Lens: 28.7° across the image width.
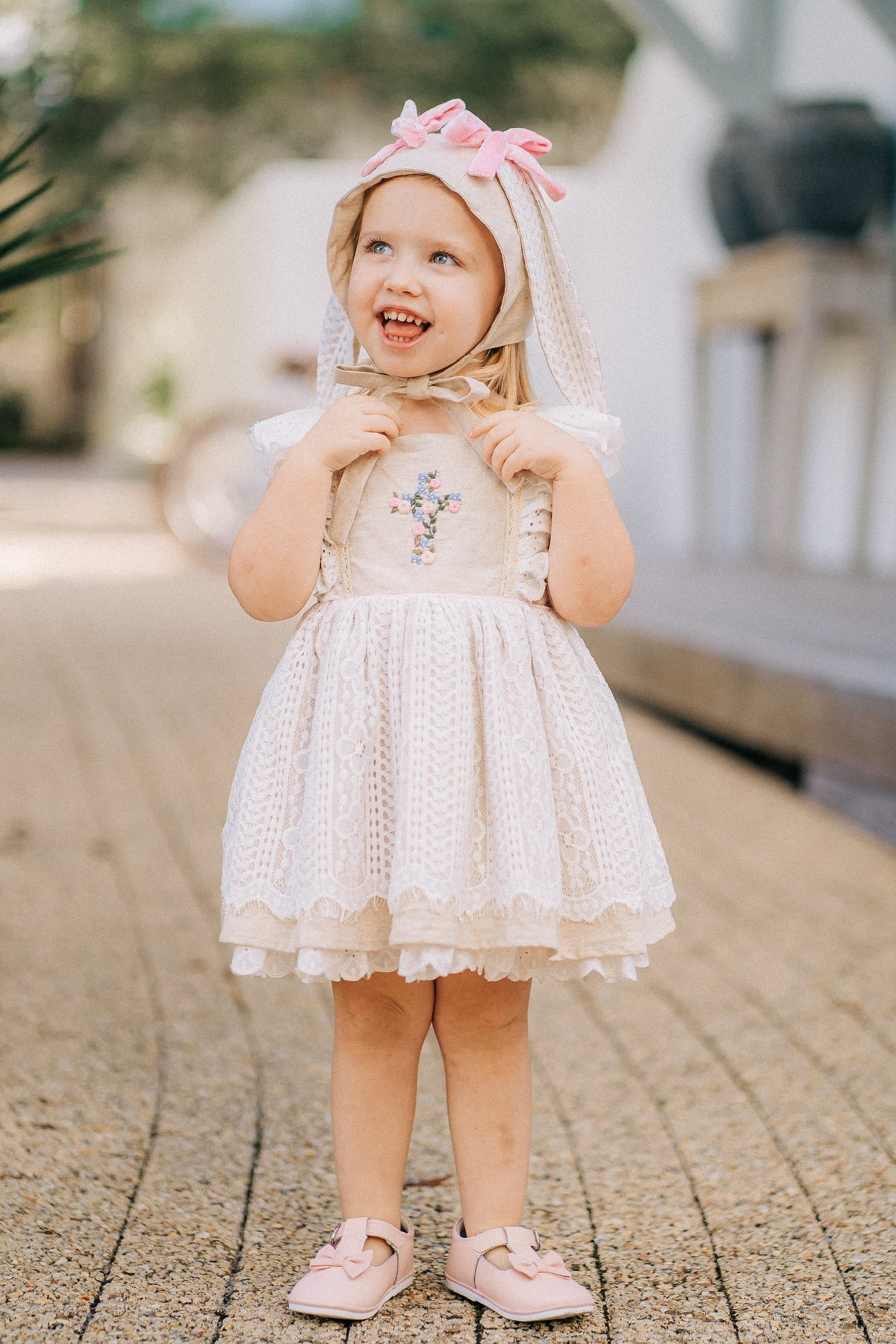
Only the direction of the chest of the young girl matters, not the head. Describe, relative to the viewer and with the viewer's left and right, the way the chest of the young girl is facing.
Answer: facing the viewer

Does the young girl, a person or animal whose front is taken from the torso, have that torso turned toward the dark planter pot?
no
